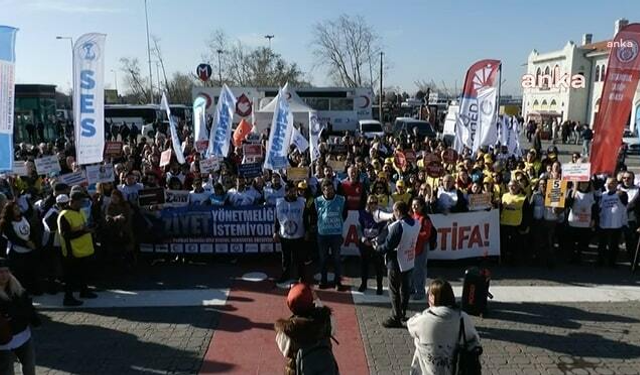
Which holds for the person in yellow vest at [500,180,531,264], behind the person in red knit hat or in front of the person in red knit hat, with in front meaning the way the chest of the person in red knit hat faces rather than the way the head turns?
in front

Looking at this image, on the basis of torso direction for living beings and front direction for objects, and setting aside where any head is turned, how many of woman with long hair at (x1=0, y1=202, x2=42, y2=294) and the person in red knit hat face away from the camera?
1

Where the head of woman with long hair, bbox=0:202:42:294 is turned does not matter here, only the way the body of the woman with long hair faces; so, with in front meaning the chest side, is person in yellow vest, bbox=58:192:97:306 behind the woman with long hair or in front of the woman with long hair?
in front

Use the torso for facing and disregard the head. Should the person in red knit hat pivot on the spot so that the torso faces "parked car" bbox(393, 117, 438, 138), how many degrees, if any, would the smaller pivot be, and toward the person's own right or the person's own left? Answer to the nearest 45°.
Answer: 0° — they already face it

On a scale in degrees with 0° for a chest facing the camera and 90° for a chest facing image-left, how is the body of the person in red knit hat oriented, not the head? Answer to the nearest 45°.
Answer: approximately 180°

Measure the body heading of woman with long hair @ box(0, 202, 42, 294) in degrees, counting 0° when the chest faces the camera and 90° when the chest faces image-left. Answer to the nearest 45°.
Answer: approximately 315°

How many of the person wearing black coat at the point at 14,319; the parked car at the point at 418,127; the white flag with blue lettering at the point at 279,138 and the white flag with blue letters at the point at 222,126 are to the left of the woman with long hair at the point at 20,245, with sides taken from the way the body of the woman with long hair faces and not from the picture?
3

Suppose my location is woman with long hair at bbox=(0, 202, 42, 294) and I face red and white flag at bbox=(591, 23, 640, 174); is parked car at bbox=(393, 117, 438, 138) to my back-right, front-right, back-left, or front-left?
front-left

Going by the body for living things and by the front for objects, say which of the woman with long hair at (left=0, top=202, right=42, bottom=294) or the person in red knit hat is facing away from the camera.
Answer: the person in red knit hat

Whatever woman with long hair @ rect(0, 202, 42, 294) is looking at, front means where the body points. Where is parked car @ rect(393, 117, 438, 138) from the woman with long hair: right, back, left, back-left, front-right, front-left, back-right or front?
left

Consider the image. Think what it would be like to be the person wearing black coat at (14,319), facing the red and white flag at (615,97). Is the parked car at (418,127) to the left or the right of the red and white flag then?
left

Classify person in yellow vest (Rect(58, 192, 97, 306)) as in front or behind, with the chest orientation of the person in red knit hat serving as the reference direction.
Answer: in front
